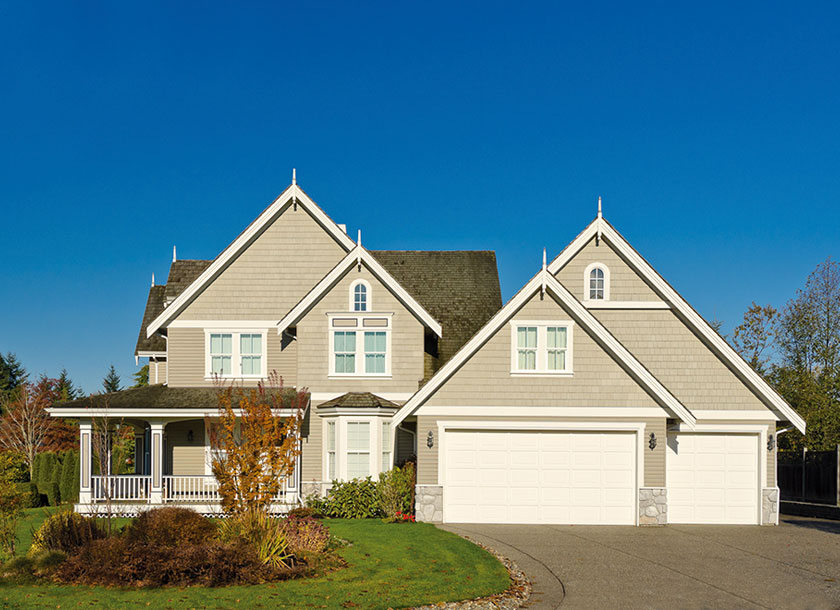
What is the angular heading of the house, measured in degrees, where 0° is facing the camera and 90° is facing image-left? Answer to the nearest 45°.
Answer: approximately 0°
